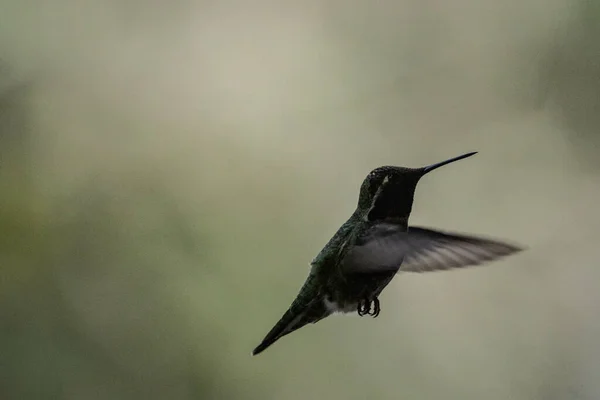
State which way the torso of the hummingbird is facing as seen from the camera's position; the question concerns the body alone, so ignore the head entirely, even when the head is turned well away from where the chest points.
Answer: to the viewer's right
